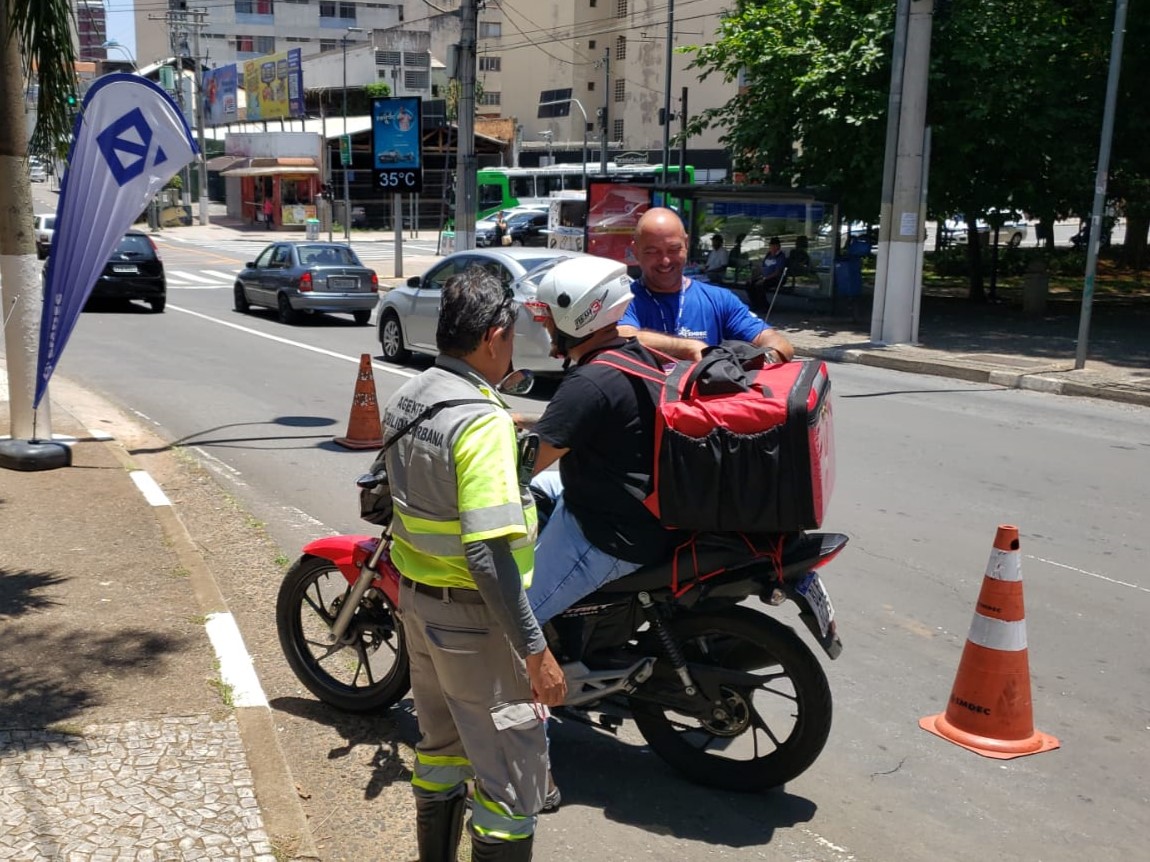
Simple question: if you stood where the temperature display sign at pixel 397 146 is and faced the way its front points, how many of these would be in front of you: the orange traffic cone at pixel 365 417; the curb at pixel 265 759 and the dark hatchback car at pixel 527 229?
2

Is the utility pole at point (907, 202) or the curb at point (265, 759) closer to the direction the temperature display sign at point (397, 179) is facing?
the curb

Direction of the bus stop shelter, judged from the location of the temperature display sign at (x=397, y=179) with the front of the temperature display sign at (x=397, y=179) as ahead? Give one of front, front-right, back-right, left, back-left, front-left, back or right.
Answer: front-left

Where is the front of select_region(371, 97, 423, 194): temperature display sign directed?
toward the camera

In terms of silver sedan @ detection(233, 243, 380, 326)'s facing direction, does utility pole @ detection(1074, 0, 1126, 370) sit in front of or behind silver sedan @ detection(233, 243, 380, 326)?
behind

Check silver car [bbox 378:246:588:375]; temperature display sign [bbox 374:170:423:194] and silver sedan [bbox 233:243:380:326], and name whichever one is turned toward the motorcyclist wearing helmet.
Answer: the temperature display sign

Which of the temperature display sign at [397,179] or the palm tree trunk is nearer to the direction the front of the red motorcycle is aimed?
the palm tree trunk

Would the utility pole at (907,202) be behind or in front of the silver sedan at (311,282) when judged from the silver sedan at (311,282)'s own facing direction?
behind

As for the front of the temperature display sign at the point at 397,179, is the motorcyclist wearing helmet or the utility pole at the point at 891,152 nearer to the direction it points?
the motorcyclist wearing helmet

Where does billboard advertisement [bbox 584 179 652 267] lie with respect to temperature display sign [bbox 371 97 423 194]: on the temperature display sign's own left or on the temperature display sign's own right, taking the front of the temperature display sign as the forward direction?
on the temperature display sign's own left

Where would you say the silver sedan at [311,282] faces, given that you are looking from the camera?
facing away from the viewer and to the left of the viewer

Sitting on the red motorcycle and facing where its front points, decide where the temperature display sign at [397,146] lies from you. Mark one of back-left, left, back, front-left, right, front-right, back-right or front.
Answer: front-right

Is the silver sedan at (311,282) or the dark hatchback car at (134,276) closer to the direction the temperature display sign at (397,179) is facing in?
the silver sedan

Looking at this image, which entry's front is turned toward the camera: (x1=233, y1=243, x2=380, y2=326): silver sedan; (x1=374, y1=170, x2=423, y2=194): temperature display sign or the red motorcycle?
the temperature display sign

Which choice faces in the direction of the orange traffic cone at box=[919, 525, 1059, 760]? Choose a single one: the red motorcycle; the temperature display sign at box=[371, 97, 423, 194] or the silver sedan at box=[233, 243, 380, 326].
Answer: the temperature display sign

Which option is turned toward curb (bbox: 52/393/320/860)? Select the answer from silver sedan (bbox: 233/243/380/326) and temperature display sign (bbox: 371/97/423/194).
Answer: the temperature display sign
